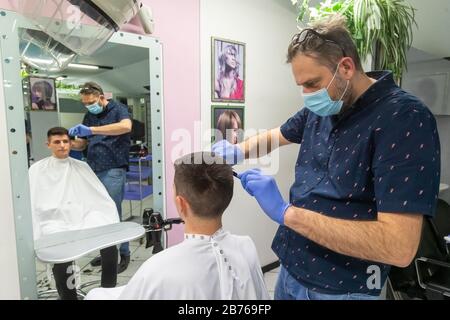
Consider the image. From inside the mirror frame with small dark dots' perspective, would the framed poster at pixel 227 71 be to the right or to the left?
on its left

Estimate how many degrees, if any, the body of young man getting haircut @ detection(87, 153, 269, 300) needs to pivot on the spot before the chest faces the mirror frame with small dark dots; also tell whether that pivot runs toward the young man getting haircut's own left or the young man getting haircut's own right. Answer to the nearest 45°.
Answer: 0° — they already face it

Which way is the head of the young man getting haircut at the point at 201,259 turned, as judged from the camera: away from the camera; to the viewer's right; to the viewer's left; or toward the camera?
away from the camera

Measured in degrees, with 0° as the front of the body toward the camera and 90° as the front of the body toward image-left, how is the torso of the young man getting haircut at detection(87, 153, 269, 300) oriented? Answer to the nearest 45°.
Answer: approximately 135°

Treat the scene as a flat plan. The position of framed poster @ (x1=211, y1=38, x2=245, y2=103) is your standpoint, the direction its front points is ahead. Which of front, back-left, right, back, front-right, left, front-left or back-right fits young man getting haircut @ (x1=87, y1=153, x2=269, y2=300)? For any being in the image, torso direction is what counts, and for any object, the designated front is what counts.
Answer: front-right

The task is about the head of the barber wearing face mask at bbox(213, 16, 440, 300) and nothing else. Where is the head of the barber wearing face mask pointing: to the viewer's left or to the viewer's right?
to the viewer's left

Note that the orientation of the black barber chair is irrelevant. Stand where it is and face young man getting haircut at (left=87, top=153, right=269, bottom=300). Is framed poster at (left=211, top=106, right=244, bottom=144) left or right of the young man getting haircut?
right

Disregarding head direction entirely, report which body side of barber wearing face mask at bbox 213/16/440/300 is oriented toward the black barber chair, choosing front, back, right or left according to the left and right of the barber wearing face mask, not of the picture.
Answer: back
